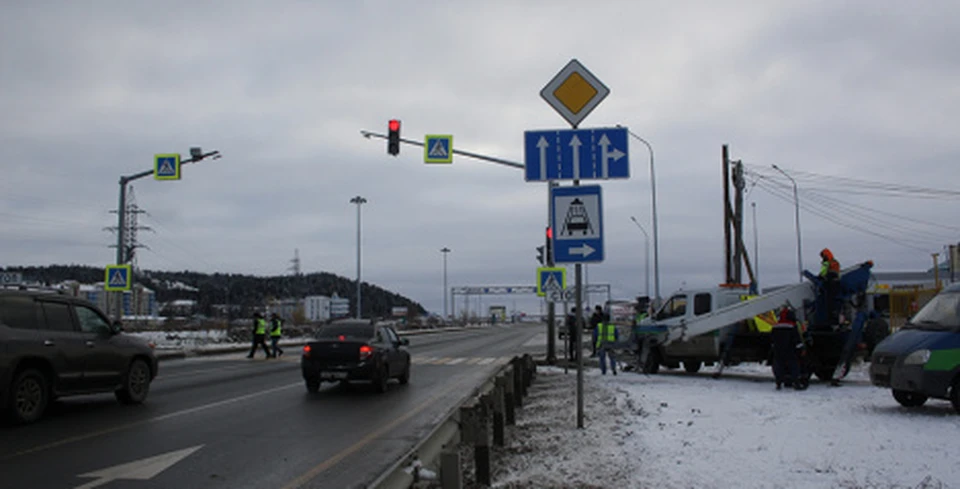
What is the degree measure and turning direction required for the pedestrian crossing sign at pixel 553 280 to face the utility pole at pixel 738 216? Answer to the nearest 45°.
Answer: approximately 135° to its left

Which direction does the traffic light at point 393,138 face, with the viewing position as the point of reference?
facing the viewer

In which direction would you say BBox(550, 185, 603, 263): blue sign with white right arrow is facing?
toward the camera

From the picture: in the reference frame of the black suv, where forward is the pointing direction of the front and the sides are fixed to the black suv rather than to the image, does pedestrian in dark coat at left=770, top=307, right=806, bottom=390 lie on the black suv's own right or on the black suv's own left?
on the black suv's own right

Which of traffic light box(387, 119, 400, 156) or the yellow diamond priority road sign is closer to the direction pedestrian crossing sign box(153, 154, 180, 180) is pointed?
the yellow diamond priority road sign

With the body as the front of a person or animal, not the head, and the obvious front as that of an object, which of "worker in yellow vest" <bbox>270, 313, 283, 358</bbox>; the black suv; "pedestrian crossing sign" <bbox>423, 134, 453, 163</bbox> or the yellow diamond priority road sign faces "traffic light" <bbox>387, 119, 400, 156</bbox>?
the black suv

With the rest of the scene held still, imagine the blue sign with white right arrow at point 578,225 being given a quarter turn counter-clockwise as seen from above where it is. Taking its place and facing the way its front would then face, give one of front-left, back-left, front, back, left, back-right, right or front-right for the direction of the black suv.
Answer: back

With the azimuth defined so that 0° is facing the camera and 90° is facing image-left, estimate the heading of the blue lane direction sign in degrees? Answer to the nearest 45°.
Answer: approximately 0°

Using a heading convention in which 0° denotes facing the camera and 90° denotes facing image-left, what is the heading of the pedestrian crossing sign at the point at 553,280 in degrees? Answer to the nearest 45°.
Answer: approximately 0°

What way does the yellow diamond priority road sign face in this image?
toward the camera

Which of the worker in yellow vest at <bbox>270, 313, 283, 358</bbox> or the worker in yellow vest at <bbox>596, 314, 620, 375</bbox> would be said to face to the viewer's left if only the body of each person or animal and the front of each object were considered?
the worker in yellow vest at <bbox>270, 313, 283, 358</bbox>
